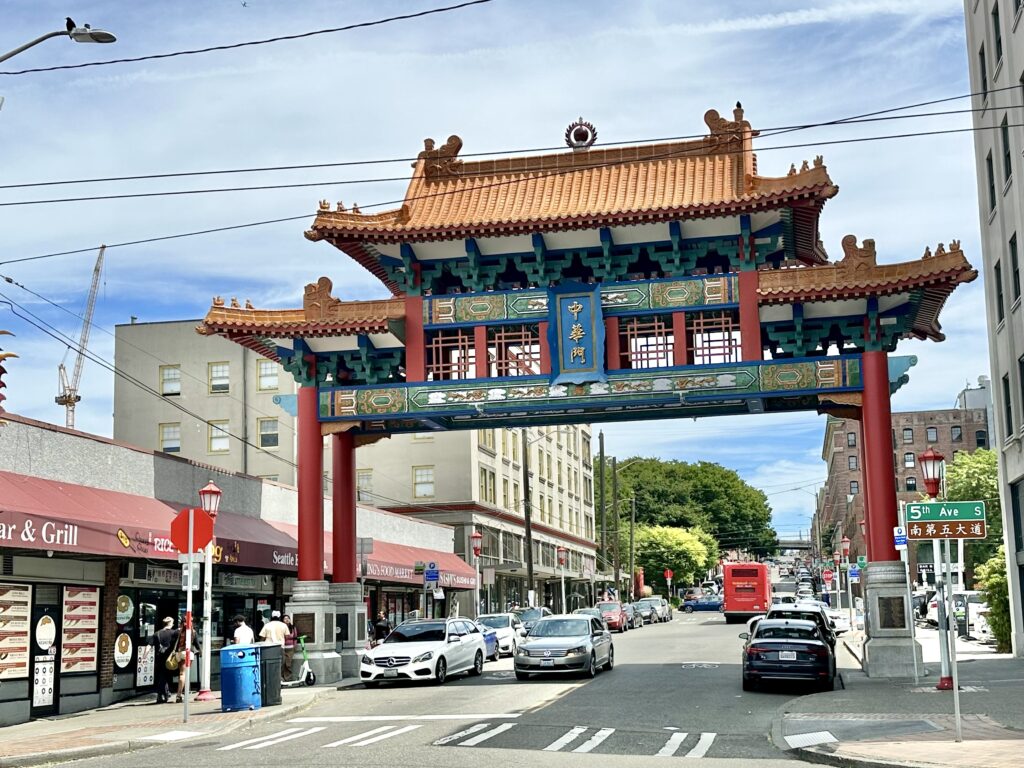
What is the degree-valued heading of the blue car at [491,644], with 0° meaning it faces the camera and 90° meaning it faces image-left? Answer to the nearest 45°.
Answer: approximately 45°

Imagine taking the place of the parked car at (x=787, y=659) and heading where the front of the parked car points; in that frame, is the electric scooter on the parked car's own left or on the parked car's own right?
on the parked car's own left

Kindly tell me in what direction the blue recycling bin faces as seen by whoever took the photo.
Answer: facing the viewer

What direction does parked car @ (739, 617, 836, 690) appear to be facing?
away from the camera

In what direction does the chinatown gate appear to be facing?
toward the camera

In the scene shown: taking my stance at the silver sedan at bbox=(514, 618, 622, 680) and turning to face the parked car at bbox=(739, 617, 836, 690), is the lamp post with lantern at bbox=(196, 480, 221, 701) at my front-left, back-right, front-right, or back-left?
back-right

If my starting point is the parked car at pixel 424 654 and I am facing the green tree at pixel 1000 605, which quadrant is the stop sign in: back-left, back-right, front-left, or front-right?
back-right

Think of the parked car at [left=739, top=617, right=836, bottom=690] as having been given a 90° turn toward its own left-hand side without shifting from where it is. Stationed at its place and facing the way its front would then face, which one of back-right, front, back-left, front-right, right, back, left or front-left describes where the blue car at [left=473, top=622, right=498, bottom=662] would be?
front-right

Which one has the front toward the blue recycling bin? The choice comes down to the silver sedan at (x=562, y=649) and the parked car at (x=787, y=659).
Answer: the silver sedan

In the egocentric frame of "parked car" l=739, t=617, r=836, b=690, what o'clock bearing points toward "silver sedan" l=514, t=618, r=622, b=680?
The silver sedan is roughly at 10 o'clock from the parked car.

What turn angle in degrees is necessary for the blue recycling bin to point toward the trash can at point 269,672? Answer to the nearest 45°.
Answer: approximately 135° to its left

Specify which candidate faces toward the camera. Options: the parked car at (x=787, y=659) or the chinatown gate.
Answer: the chinatown gate

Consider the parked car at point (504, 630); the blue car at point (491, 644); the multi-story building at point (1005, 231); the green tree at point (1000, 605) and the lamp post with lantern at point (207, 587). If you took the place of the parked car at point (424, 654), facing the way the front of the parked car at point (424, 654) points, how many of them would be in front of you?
1

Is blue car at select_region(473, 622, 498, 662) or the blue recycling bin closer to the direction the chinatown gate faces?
the blue recycling bin
